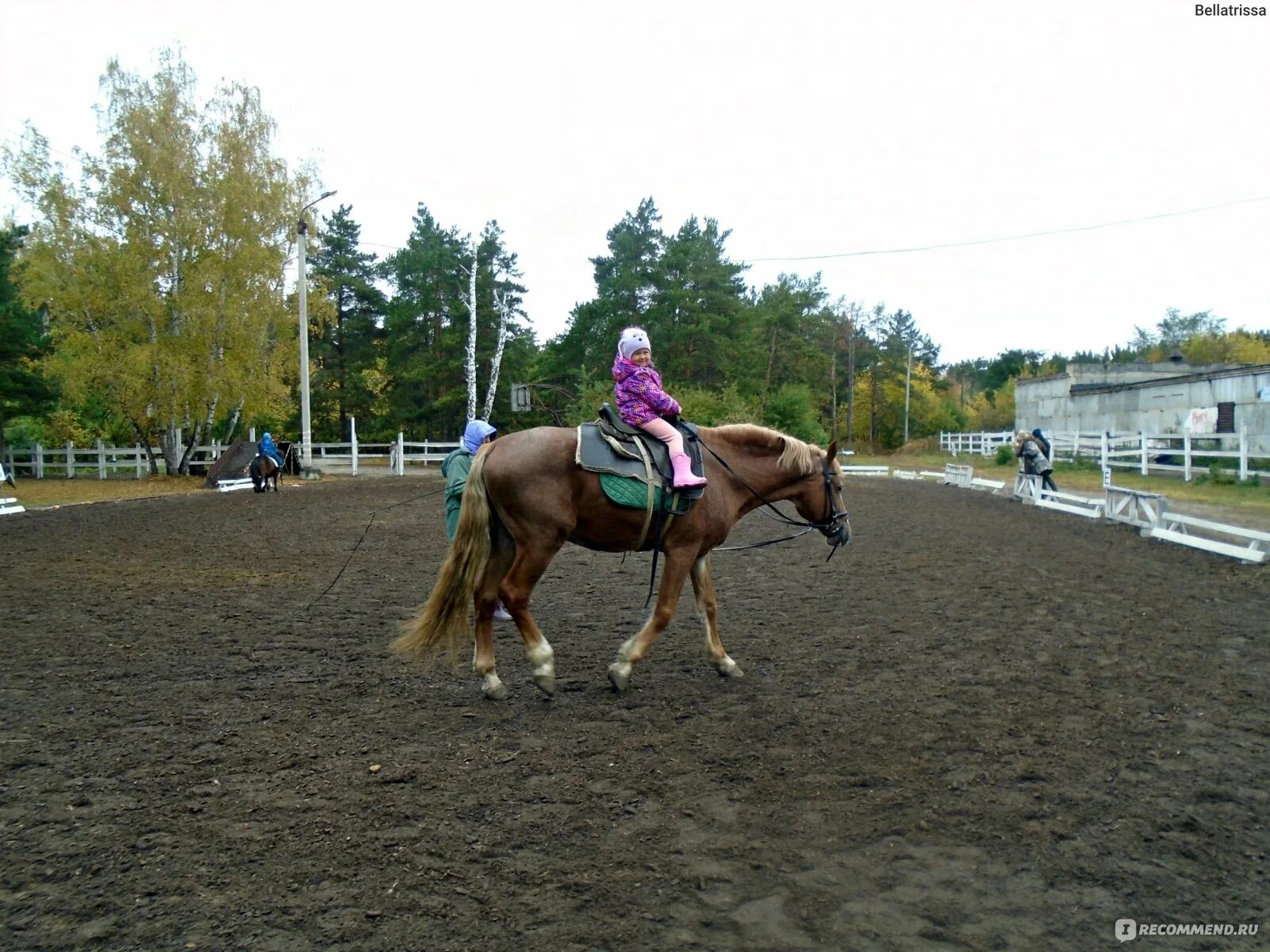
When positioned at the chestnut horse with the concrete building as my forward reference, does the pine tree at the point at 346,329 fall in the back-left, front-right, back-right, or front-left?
front-left

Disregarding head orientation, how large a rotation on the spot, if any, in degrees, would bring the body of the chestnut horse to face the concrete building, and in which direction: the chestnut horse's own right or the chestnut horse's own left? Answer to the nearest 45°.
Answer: approximately 45° to the chestnut horse's own left

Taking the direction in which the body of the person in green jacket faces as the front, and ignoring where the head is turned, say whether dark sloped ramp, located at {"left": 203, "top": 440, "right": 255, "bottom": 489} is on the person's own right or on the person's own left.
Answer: on the person's own left

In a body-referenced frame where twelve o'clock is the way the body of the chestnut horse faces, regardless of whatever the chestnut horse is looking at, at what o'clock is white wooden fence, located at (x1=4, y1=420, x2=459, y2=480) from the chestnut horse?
The white wooden fence is roughly at 8 o'clock from the chestnut horse.

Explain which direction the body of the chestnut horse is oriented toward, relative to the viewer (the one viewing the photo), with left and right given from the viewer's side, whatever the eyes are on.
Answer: facing to the right of the viewer
